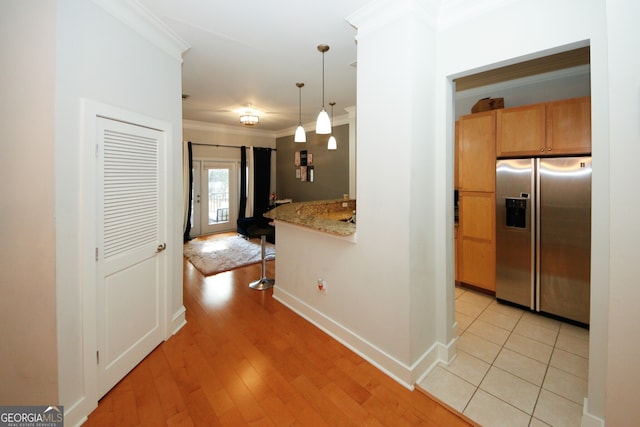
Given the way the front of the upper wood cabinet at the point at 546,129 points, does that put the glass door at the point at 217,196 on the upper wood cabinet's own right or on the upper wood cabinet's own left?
on the upper wood cabinet's own right

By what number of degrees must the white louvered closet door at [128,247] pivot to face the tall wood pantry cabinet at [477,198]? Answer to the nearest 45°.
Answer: approximately 45° to its left

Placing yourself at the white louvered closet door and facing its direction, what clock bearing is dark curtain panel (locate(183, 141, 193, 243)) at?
The dark curtain panel is roughly at 8 o'clock from the white louvered closet door.

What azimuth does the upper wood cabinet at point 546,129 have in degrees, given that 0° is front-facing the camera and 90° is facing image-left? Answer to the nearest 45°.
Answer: approximately 45°

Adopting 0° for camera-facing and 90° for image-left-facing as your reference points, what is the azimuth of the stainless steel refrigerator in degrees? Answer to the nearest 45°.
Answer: approximately 45°

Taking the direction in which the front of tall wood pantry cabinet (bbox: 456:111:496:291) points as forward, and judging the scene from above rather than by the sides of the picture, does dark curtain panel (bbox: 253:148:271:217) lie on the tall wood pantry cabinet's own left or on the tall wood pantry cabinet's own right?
on the tall wood pantry cabinet's own right

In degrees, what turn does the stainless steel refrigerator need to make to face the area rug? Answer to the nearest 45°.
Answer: approximately 45° to its right

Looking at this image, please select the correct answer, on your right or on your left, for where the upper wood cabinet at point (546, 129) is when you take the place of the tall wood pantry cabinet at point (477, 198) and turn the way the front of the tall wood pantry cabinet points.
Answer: on your left

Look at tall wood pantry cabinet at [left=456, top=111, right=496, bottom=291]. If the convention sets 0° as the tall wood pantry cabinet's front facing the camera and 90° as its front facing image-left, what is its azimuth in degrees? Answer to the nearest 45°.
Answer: approximately 45°

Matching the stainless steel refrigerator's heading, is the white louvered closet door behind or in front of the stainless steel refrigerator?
in front
